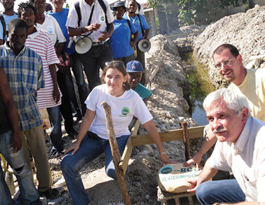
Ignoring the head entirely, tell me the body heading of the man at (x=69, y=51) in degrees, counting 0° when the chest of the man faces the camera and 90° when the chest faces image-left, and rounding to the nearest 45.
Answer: approximately 0°

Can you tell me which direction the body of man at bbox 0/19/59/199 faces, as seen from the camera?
toward the camera

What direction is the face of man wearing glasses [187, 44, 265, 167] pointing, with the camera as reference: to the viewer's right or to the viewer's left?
to the viewer's left

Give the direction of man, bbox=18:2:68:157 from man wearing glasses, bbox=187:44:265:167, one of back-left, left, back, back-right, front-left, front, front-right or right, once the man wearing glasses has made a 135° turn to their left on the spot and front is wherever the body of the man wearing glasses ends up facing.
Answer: back

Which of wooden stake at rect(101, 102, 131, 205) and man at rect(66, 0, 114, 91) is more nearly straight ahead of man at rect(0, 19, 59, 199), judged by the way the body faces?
the wooden stake

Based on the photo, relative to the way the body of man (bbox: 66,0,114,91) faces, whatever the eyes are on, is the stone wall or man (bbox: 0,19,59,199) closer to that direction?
the man

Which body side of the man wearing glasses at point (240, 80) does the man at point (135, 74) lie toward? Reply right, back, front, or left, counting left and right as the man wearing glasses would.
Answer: right

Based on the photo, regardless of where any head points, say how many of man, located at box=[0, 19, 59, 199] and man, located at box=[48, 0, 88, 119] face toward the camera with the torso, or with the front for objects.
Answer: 2

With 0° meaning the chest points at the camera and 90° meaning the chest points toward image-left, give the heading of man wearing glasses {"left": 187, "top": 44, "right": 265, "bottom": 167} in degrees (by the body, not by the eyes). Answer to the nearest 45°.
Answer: approximately 45°

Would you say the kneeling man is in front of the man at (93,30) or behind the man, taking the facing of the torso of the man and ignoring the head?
in front

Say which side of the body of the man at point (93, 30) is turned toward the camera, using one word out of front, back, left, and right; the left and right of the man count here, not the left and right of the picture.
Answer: front

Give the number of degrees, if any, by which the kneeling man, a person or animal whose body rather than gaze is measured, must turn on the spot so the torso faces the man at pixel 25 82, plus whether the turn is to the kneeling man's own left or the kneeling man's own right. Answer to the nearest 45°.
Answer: approximately 45° to the kneeling man's own right

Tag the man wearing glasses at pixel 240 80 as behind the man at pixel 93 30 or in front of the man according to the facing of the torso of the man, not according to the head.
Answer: in front

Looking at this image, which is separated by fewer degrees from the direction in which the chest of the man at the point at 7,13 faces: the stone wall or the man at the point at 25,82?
the man

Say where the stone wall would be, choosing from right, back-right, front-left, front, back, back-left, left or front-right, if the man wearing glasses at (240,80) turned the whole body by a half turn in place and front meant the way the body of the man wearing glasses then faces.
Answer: front-left

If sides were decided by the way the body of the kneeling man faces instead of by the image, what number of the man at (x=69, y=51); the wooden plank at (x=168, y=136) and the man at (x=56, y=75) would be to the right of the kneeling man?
3

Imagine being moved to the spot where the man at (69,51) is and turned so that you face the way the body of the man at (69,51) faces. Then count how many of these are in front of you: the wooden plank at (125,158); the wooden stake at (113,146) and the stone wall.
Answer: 2
